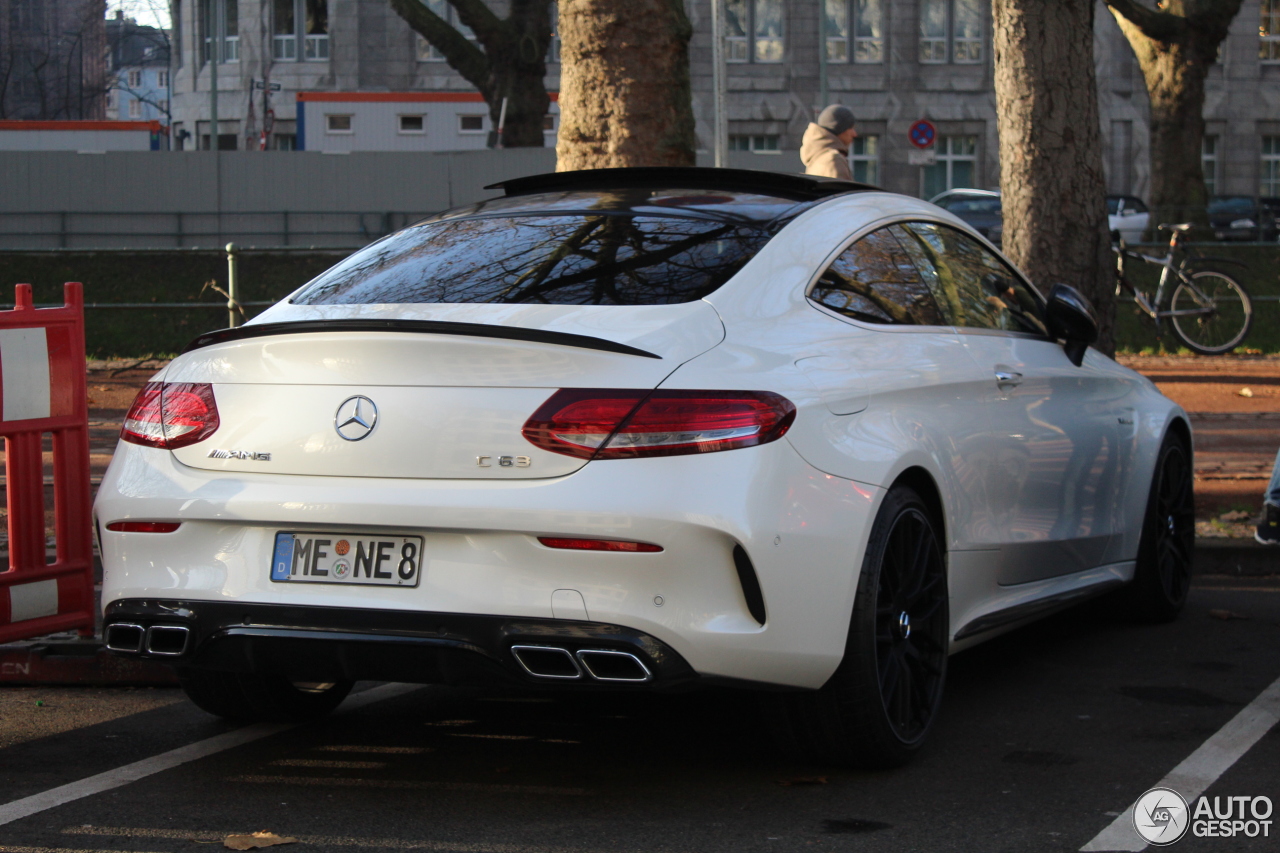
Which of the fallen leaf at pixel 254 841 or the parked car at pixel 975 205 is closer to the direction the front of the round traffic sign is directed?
the fallen leaf

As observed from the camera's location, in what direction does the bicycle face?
facing to the left of the viewer

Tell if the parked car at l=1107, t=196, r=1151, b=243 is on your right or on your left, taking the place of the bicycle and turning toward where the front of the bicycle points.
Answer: on your right

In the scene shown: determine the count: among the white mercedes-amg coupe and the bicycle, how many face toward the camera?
0

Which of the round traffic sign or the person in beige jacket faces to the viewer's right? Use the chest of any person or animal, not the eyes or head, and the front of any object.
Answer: the person in beige jacket

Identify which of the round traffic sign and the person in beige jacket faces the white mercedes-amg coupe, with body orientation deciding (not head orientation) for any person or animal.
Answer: the round traffic sign

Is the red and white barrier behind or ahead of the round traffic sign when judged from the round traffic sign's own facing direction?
ahead

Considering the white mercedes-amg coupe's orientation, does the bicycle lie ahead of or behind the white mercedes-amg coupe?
ahead

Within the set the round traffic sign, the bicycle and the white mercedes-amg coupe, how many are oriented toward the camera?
1

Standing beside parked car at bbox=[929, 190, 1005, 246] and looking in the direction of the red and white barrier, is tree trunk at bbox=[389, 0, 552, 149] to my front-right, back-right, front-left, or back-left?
front-right

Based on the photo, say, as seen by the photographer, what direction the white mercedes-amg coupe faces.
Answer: facing away from the viewer and to the right of the viewer

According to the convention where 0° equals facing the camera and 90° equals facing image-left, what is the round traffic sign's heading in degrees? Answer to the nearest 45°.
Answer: approximately 0°

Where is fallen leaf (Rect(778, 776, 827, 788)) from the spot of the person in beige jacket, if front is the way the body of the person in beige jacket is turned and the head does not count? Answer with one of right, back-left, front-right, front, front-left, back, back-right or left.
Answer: right

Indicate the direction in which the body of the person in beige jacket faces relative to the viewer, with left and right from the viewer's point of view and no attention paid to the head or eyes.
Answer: facing to the right of the viewer
